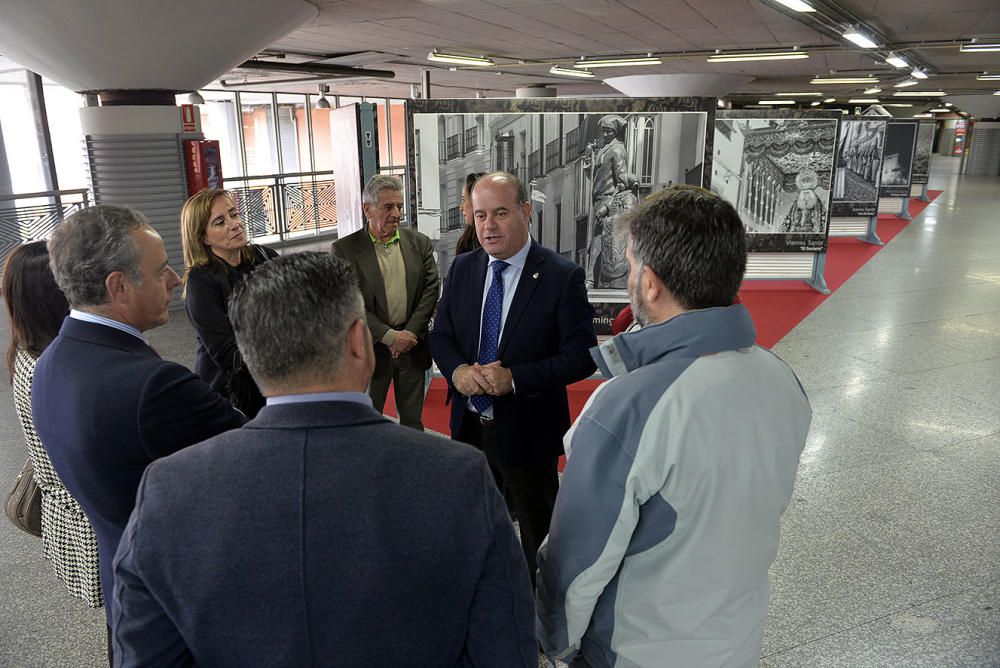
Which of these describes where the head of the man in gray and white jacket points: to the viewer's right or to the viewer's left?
to the viewer's left

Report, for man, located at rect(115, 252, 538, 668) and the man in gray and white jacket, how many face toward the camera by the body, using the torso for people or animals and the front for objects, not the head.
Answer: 0

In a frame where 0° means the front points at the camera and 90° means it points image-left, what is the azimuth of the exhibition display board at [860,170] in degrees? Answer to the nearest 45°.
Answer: approximately 0°

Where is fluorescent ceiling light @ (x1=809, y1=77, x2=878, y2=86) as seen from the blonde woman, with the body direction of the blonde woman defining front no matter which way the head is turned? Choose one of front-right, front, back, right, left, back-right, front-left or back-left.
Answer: left

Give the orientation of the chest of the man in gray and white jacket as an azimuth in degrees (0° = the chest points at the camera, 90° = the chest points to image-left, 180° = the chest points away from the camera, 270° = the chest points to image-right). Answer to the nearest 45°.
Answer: approximately 135°

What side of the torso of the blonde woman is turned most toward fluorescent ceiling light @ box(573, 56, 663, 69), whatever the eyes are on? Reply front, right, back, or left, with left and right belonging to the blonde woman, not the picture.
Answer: left

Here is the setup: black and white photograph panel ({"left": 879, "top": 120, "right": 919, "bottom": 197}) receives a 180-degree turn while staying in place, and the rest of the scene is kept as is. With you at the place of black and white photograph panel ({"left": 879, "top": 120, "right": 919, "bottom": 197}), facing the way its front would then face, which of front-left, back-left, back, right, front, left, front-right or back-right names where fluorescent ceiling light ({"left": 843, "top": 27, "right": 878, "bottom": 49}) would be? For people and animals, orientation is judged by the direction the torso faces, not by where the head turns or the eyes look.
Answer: back

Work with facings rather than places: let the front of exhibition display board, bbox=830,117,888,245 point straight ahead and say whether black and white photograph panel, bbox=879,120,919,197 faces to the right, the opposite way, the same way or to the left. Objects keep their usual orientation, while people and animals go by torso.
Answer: the same way

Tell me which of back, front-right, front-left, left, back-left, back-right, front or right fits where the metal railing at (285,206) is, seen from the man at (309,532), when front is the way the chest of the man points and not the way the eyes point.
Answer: front

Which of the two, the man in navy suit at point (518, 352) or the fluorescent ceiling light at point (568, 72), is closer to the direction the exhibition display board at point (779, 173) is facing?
the man in navy suit

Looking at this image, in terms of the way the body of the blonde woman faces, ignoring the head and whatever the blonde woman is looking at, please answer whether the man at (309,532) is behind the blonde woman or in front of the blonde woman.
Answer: in front

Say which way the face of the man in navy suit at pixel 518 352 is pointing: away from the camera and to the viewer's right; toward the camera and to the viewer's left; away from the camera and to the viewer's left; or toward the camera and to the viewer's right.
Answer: toward the camera and to the viewer's left

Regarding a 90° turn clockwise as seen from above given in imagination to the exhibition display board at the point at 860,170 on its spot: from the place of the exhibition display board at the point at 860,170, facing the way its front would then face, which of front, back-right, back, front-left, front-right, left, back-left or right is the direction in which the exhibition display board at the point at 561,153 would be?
left

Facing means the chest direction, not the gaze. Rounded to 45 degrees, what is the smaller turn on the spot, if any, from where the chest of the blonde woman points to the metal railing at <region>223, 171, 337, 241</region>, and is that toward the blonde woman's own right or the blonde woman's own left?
approximately 135° to the blonde woman's own left

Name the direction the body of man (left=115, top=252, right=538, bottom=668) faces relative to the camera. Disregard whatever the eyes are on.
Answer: away from the camera

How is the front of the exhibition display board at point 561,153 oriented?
toward the camera
